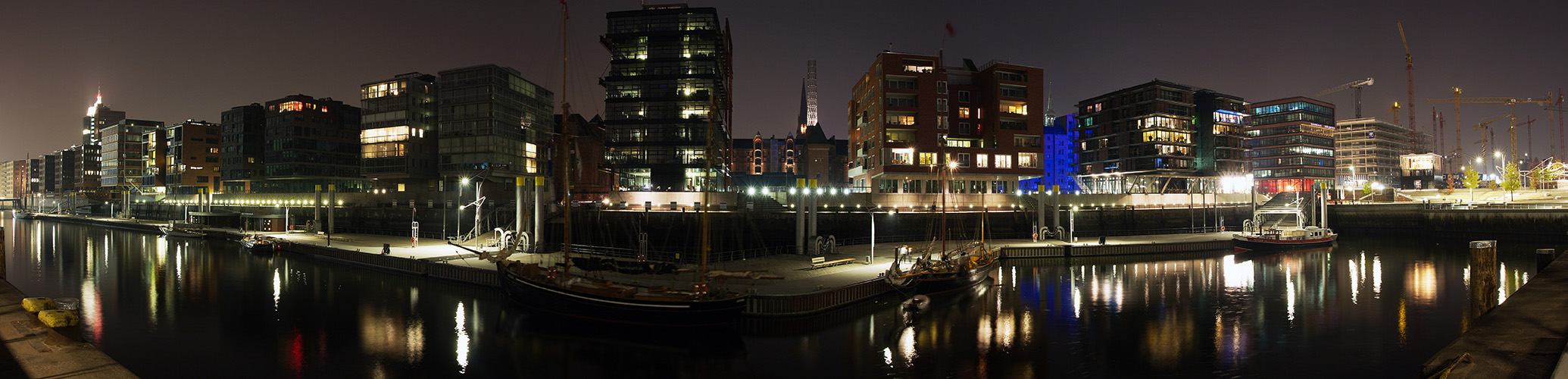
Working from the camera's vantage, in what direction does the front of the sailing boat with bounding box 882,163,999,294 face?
facing the viewer and to the left of the viewer

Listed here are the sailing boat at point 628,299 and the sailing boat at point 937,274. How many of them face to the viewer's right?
0

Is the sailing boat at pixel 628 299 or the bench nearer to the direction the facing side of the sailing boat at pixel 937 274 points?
the sailing boat

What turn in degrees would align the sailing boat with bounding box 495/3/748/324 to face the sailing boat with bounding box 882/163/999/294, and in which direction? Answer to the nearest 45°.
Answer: approximately 135° to its right

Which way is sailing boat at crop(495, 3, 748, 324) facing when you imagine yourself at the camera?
facing away from the viewer and to the left of the viewer

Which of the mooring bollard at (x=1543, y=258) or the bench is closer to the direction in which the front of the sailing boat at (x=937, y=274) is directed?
the bench

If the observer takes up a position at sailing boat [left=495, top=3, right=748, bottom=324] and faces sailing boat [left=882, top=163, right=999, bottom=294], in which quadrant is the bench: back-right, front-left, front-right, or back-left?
front-left

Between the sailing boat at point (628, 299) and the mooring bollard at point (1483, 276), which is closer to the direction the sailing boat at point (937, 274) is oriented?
the sailing boat

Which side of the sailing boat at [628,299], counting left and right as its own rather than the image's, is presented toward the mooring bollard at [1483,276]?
back

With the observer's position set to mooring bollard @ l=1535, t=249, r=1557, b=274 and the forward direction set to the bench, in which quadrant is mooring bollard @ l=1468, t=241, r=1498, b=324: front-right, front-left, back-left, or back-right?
front-left

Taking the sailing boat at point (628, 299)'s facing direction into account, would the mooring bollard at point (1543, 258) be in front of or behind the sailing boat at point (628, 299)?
behind

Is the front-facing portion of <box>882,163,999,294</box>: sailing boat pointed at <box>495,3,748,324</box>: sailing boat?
yes

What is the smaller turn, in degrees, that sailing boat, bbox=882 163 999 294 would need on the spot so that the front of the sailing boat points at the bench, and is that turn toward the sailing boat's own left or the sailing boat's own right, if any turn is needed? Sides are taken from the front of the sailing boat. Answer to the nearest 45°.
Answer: approximately 45° to the sailing boat's own right
